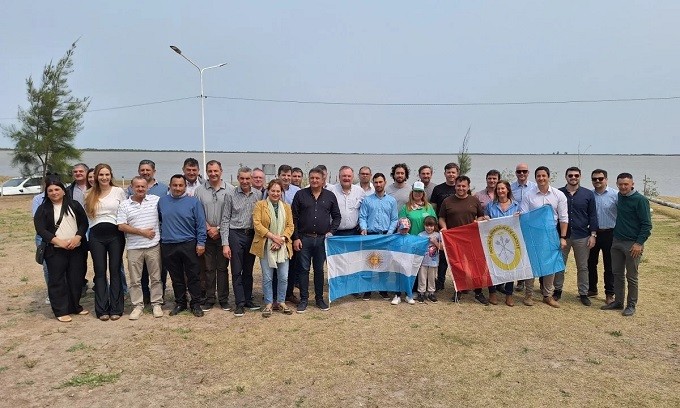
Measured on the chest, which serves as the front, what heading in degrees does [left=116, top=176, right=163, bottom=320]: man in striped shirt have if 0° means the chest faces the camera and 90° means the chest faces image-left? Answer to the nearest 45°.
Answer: approximately 0°

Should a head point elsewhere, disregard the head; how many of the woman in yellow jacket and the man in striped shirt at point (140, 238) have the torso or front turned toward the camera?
2

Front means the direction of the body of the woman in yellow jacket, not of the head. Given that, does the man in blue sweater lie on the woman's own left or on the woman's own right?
on the woman's own right

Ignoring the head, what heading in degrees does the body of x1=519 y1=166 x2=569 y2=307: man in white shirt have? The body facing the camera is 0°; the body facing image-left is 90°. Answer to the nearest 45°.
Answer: approximately 0°

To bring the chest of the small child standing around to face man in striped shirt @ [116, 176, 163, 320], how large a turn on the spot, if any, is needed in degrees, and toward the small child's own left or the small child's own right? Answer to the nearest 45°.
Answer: approximately 45° to the small child's own right

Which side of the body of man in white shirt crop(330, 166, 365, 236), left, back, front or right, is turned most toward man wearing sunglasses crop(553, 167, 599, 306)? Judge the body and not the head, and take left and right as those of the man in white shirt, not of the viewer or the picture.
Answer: left
